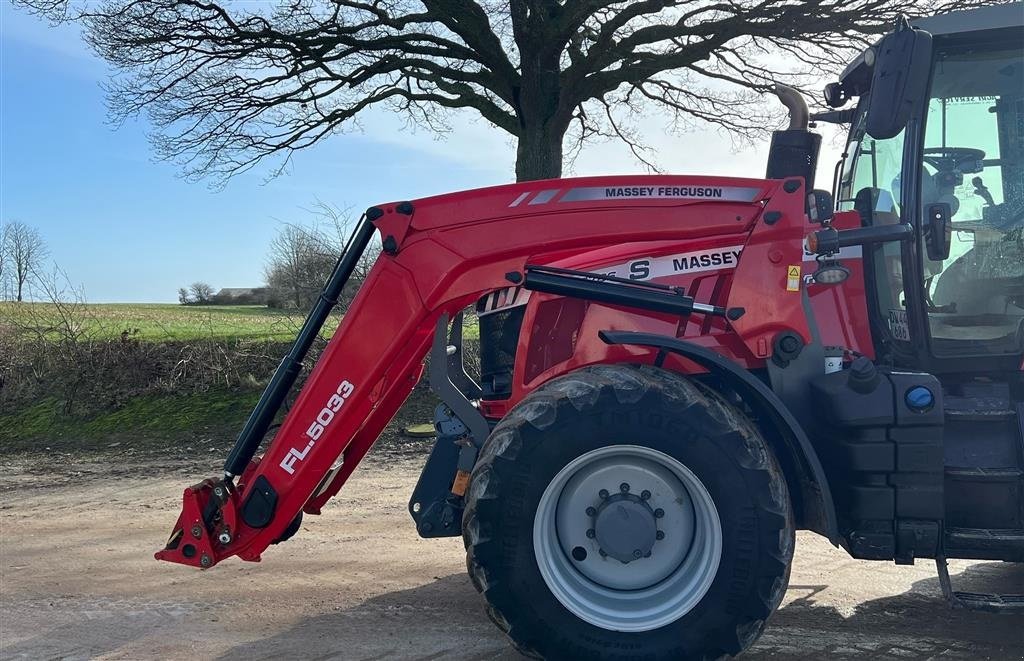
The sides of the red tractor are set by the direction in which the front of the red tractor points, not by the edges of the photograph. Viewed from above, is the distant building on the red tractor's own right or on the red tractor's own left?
on the red tractor's own right

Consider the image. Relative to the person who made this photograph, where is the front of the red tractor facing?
facing to the left of the viewer
